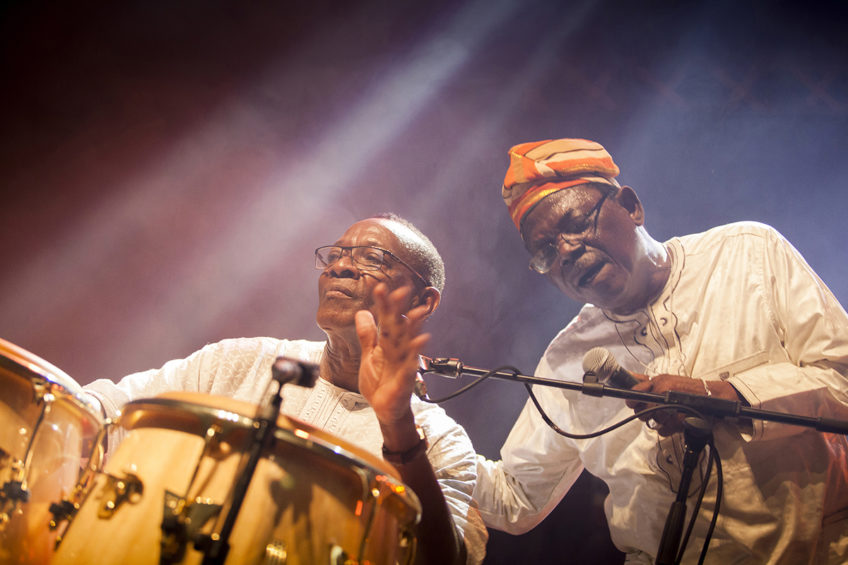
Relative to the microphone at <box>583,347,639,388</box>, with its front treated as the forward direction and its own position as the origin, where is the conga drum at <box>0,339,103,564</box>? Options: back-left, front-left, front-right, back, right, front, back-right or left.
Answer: front-left

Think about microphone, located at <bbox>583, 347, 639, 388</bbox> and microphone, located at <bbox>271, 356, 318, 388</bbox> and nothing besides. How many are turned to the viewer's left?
2

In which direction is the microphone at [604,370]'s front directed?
to the viewer's left
